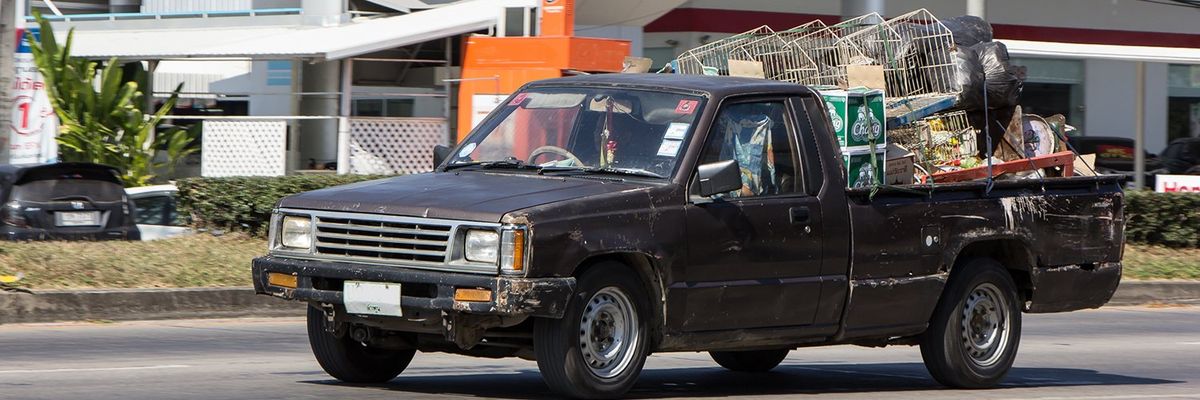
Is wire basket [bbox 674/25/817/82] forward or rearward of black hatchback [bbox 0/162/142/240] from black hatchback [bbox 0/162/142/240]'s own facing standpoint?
rearward

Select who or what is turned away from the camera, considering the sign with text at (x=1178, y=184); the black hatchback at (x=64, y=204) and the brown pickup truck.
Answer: the black hatchback

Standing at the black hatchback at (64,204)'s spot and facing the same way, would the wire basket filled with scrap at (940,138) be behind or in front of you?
behind

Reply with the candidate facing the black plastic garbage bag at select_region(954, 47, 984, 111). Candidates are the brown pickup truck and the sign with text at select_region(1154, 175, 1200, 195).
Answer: the sign with text

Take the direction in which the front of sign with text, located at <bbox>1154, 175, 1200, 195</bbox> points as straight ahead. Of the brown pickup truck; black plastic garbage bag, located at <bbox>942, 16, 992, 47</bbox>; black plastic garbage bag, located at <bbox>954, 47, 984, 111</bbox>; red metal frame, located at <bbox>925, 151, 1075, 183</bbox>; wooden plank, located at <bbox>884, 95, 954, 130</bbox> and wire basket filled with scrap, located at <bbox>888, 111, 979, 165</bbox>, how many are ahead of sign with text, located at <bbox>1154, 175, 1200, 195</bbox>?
6

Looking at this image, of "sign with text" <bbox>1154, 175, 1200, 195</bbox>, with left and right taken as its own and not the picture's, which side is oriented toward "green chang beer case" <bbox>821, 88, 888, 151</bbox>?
front

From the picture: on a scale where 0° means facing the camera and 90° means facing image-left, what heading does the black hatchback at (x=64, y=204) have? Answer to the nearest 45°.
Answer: approximately 180°

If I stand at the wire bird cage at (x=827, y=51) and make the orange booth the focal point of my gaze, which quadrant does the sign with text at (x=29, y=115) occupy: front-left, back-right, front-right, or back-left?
front-left

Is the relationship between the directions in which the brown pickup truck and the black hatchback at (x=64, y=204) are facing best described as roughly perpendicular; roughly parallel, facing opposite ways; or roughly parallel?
roughly perpendicular

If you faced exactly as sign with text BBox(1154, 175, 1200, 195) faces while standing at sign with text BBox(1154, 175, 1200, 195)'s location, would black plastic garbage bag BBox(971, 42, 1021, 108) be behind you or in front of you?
in front

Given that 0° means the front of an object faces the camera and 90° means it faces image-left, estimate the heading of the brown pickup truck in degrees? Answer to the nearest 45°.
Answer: approximately 45°

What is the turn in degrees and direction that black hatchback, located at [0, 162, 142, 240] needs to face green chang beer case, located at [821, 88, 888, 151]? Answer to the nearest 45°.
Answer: approximately 135° to its right

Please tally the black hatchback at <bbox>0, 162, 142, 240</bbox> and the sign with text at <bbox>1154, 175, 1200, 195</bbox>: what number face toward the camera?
1

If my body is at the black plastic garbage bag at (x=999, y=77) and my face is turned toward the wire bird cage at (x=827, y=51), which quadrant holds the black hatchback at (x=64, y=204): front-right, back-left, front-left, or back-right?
front-right
